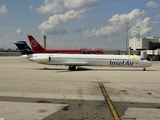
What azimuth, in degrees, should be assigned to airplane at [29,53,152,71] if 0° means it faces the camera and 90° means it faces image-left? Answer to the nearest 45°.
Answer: approximately 270°
